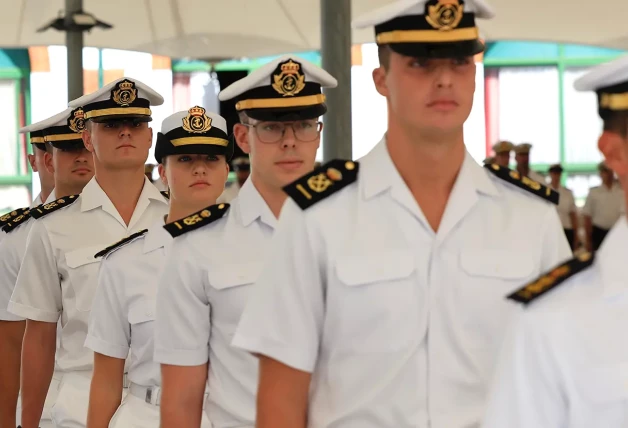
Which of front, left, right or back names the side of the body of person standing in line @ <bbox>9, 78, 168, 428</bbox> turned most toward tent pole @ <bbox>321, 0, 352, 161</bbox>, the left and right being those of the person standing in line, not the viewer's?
left

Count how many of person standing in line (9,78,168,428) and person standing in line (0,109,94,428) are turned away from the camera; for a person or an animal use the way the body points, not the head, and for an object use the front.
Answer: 0

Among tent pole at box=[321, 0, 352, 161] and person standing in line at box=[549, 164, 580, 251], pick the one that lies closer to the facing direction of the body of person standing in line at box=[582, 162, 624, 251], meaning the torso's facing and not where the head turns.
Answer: the tent pole

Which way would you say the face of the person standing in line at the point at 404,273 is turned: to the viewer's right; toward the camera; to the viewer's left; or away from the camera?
toward the camera

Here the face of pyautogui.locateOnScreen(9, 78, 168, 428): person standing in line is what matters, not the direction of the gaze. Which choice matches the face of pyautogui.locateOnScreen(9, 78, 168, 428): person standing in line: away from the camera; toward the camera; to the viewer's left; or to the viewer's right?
toward the camera

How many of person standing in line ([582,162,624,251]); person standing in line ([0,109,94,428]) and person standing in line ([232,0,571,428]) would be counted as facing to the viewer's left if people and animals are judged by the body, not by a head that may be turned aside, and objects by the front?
0

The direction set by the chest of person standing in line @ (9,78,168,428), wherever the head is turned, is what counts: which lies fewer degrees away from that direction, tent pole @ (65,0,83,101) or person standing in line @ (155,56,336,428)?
the person standing in line

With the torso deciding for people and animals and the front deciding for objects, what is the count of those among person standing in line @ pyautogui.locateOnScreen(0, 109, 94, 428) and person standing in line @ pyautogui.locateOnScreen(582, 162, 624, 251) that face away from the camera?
0

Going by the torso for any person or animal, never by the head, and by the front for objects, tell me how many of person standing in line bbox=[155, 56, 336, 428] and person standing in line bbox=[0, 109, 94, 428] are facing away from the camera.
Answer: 0

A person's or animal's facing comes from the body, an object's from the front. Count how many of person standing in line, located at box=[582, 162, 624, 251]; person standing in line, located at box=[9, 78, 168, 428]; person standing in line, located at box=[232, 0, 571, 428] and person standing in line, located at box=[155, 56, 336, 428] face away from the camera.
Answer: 0

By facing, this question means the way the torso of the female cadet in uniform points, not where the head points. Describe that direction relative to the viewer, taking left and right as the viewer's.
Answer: facing the viewer and to the right of the viewer

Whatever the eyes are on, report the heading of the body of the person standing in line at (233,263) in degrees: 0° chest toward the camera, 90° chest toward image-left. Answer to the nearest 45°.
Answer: approximately 315°

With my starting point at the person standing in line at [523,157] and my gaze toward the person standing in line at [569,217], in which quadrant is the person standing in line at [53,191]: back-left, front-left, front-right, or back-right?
back-right
